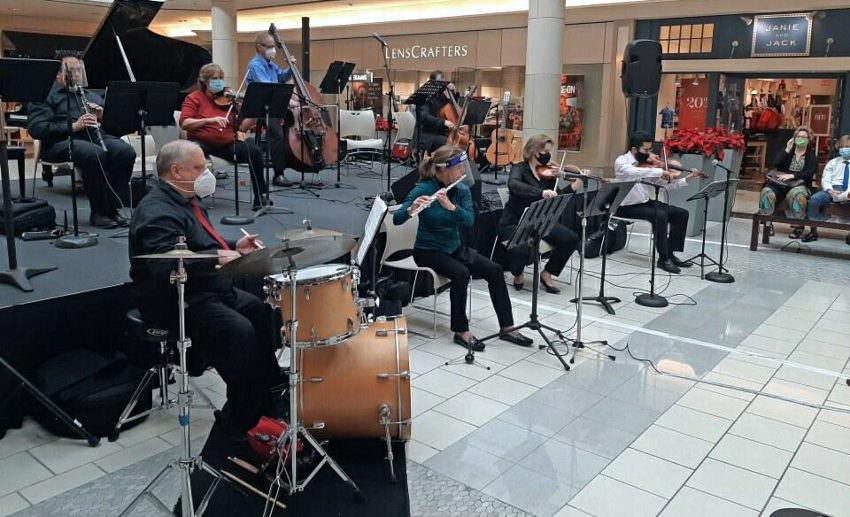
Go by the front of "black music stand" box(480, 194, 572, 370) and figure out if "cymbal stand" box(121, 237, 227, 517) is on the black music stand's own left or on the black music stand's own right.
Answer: on the black music stand's own left

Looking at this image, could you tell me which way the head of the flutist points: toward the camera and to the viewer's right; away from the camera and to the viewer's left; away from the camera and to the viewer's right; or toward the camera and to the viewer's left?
toward the camera and to the viewer's right

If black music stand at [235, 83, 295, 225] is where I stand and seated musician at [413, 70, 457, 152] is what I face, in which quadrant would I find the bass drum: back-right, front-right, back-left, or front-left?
back-right

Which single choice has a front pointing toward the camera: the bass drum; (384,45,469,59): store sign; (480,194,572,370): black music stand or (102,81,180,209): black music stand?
the store sign

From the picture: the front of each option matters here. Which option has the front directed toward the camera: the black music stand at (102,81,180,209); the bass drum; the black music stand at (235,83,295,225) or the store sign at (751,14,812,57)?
the store sign

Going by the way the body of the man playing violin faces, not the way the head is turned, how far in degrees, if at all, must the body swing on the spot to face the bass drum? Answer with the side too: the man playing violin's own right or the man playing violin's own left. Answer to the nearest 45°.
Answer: approximately 45° to the man playing violin's own right

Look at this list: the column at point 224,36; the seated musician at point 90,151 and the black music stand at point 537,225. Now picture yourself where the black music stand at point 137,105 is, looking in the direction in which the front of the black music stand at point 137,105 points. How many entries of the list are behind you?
1

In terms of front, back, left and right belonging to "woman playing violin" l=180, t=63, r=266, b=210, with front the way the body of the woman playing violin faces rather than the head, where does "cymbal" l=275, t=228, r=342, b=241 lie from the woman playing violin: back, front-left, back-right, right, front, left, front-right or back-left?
front-right

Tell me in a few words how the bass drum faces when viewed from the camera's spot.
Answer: facing to the right of the viewer
